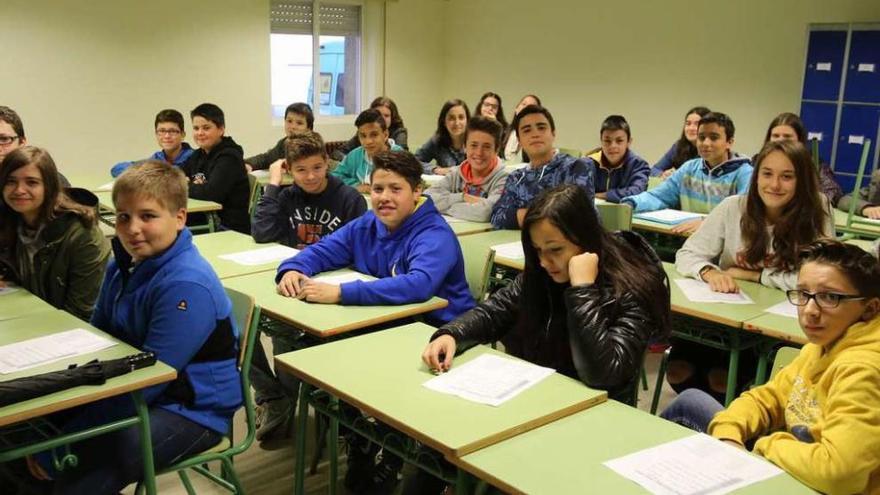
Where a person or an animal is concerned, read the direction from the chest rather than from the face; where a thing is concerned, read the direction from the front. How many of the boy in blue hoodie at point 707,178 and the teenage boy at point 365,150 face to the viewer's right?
0

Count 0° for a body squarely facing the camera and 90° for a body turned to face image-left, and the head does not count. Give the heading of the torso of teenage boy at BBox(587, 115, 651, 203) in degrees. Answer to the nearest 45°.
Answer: approximately 45°

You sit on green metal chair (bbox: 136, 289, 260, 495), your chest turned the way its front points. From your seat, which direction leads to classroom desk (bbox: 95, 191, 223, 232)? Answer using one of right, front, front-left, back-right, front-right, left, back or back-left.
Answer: back-right

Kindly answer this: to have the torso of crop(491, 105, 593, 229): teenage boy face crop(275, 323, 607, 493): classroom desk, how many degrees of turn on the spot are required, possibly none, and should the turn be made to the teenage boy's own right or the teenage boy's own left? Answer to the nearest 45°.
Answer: approximately 45° to the teenage boy's own left

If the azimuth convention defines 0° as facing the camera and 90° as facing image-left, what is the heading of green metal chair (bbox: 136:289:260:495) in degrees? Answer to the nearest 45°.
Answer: approximately 45°

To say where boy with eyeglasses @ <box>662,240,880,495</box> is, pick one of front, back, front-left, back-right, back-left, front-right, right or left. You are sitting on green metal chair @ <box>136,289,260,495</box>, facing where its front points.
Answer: left

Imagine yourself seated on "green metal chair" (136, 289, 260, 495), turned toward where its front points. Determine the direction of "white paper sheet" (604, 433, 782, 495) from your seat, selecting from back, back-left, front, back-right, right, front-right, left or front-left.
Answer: left

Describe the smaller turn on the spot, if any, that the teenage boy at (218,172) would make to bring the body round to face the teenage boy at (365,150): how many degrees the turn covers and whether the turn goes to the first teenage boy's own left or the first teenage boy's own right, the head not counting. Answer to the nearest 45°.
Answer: approximately 135° to the first teenage boy's own left

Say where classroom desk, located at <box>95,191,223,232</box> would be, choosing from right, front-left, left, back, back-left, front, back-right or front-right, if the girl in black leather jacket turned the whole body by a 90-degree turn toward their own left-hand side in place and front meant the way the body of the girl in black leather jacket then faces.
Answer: back

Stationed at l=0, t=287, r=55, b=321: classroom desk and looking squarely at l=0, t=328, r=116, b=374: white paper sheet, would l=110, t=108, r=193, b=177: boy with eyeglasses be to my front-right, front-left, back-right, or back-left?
back-left

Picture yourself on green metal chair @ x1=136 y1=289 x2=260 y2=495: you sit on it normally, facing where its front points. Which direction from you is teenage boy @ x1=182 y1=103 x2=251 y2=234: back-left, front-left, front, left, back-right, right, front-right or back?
back-right

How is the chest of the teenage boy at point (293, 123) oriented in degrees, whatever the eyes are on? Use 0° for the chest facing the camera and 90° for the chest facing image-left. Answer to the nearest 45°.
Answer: approximately 45°

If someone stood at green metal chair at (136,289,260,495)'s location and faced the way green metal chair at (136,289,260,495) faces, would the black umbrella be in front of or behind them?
in front
